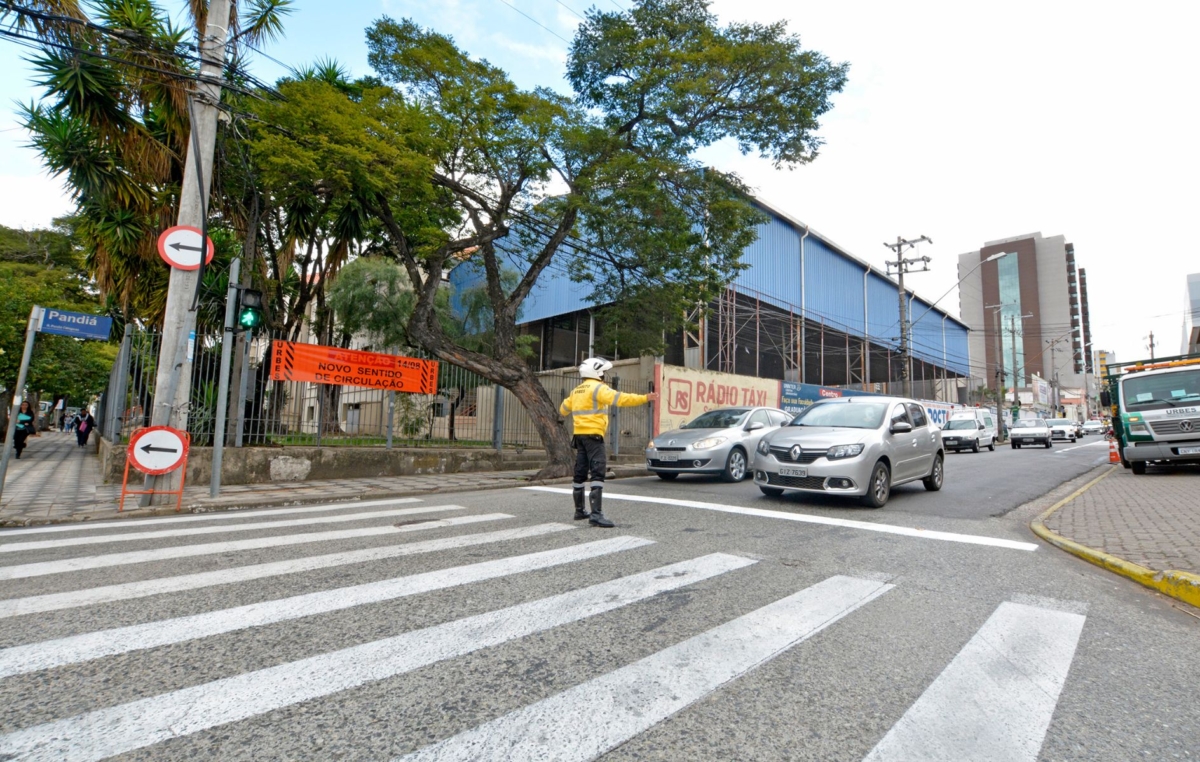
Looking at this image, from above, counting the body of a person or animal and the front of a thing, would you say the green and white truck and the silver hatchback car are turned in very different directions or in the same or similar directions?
same or similar directions

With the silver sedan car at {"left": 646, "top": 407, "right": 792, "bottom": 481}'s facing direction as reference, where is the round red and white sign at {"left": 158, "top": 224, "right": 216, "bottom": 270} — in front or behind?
in front

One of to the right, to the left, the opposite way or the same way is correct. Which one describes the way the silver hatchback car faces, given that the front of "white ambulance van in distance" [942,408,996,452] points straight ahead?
the same way

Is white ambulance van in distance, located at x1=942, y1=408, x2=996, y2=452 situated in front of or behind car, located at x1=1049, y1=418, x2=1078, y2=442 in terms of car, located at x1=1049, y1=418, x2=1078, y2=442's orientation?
in front

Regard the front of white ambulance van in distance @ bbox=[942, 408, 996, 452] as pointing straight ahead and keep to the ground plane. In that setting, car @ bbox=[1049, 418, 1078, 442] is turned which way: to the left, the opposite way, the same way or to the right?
the same way

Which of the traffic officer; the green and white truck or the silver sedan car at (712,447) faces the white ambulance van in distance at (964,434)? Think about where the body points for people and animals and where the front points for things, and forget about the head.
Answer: the traffic officer

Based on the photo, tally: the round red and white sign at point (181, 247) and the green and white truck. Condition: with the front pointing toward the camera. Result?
2

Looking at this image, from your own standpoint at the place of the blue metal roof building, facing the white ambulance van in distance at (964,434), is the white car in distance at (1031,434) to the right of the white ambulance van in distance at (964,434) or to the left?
left

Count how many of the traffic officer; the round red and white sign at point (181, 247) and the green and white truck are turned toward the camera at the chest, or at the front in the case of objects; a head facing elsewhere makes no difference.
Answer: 2

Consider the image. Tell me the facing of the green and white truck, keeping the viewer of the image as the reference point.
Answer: facing the viewer

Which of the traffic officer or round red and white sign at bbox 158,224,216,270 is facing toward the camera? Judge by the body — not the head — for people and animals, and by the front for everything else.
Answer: the round red and white sign

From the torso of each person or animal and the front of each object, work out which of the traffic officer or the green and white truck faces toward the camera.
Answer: the green and white truck

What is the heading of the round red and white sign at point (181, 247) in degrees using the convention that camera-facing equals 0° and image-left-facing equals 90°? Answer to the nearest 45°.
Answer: approximately 0°

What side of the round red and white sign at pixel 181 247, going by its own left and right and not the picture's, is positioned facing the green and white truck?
left

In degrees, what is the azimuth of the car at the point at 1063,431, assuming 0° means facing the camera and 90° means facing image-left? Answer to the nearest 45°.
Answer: approximately 45°

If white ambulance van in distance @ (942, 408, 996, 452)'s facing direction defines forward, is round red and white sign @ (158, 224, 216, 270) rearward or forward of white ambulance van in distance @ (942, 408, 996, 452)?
forward

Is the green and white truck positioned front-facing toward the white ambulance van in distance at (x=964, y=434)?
no

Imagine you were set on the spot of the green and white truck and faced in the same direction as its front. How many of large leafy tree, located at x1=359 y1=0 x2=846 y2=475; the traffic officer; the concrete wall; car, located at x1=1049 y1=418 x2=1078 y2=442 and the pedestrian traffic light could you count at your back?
1
